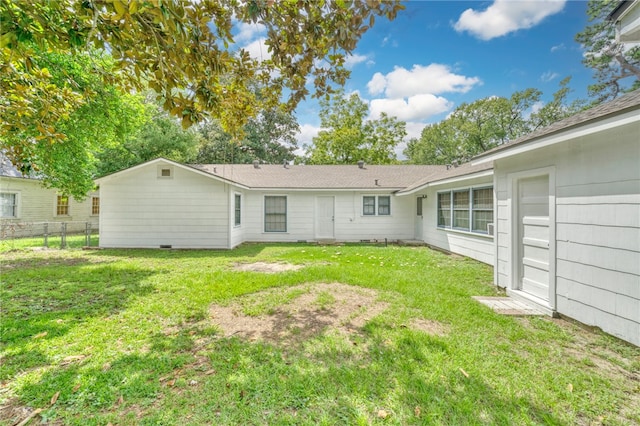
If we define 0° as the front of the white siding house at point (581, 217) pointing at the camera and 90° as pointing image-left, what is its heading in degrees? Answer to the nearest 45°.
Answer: approximately 45°

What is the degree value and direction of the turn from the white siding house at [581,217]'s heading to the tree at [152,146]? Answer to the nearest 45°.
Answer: approximately 45° to its right

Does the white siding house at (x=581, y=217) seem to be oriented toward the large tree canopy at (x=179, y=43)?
yes
